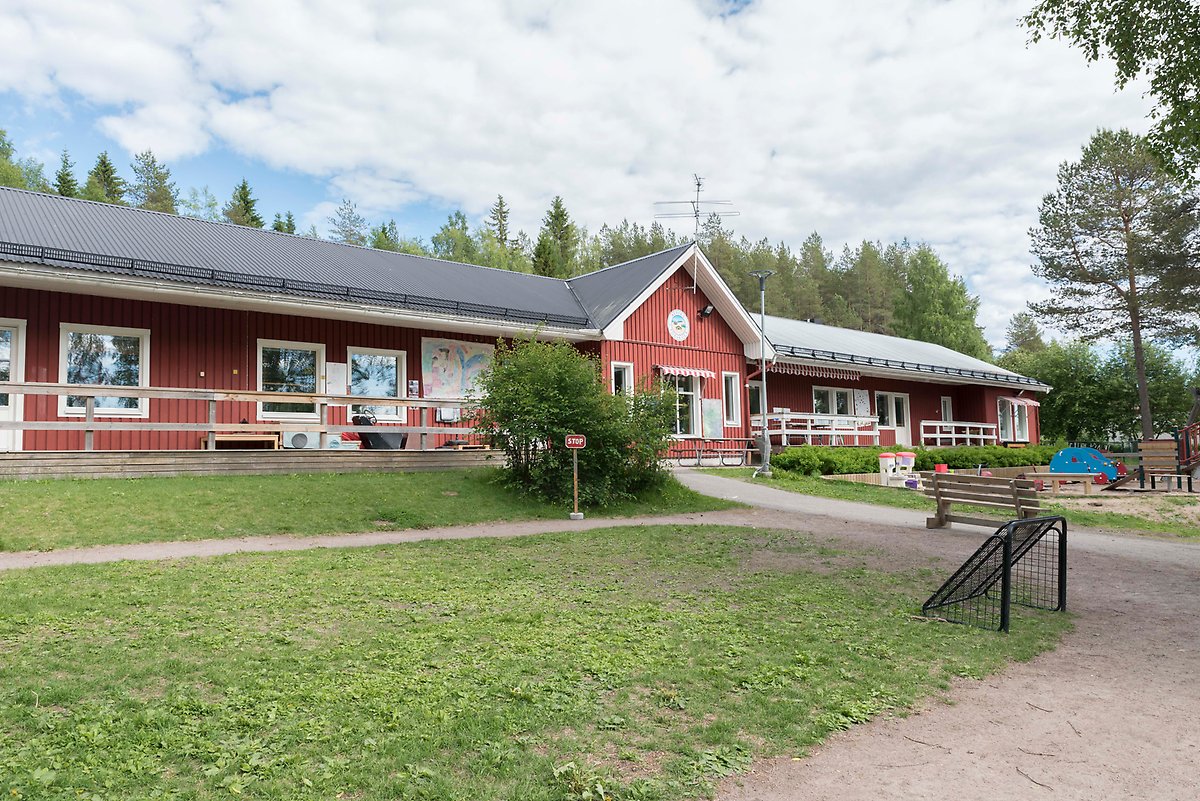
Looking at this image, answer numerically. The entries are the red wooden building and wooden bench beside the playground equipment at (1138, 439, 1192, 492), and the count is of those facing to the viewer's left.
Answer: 0

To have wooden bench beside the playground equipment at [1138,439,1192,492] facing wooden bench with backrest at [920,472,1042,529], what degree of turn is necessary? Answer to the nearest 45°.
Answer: approximately 45° to its right

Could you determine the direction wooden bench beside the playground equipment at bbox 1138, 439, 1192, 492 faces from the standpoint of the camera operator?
facing the viewer and to the right of the viewer

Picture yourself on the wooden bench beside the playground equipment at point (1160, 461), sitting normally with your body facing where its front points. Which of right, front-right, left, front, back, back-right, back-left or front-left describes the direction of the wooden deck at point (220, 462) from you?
right

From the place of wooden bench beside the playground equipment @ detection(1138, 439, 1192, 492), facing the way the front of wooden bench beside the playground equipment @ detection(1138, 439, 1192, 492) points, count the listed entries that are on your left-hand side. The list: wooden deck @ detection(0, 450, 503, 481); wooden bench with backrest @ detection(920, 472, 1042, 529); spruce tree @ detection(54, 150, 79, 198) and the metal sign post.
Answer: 0

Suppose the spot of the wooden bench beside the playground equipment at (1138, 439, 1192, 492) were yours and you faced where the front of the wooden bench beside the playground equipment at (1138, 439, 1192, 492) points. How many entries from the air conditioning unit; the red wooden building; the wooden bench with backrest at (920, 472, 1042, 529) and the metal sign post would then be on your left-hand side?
0

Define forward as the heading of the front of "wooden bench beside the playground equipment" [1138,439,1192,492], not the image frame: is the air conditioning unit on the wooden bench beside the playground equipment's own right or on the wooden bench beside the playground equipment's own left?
on the wooden bench beside the playground equipment's own right

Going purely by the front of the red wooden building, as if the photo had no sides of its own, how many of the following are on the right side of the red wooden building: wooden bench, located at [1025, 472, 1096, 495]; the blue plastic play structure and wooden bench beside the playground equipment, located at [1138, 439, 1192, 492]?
0

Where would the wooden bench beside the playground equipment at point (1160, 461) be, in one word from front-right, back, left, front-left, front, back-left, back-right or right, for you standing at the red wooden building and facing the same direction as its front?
front-left

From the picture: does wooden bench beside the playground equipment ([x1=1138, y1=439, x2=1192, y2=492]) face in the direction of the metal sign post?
no

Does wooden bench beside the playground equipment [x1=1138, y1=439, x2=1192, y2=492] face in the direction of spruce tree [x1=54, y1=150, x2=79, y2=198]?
no

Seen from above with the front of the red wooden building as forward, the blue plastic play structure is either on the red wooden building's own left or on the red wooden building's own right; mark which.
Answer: on the red wooden building's own left

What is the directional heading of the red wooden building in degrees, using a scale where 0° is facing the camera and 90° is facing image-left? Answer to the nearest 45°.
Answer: approximately 315°

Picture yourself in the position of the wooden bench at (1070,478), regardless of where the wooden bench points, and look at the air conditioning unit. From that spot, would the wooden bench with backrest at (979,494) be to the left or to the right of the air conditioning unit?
left

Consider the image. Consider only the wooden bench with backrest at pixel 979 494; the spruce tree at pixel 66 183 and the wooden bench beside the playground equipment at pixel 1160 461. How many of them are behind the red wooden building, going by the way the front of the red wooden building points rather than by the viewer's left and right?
1

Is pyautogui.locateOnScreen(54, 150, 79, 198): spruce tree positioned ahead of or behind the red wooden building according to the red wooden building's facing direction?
behind
